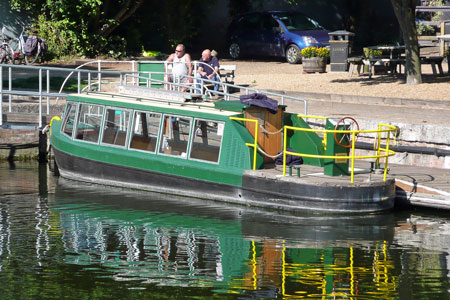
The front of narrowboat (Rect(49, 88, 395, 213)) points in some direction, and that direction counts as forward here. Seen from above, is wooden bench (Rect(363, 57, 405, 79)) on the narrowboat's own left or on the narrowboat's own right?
on the narrowboat's own right

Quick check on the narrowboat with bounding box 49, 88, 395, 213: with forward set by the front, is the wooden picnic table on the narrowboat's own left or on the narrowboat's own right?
on the narrowboat's own right

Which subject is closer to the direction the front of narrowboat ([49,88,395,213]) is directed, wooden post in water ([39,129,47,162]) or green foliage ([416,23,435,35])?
the wooden post in water

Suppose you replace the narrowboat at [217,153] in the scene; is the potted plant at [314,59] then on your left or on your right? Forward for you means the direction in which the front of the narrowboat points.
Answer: on your right

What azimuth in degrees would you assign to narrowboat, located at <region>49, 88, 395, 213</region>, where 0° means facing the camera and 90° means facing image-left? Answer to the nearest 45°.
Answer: approximately 135°

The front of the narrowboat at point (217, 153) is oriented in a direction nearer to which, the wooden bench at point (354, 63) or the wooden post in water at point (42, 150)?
the wooden post in water

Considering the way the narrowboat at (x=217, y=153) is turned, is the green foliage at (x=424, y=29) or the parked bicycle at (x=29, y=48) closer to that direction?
the parked bicycle
